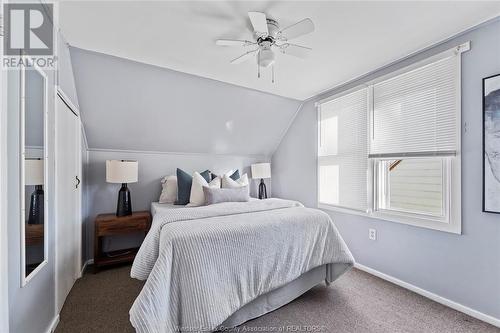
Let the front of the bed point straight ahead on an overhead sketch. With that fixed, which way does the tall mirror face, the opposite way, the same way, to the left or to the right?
to the left

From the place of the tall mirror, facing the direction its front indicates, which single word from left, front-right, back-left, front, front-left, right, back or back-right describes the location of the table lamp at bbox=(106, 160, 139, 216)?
front-left

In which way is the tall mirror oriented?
to the viewer's right

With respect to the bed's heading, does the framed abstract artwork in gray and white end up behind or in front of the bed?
in front

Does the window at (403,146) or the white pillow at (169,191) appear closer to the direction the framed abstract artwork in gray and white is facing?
the white pillow

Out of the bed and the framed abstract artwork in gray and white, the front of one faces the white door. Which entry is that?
the framed abstract artwork in gray and white

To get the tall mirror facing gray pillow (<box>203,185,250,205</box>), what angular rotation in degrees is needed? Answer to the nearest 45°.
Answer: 0° — it already faces it

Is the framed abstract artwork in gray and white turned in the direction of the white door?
yes

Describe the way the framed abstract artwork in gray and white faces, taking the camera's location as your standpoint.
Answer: facing the viewer and to the left of the viewer

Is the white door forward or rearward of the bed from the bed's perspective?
rearward

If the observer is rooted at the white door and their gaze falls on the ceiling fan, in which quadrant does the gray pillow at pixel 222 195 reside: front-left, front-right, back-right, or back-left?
front-left

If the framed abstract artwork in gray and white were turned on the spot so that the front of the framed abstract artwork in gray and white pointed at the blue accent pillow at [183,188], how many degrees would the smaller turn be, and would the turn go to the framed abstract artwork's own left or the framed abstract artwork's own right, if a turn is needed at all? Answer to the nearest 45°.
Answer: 0° — it already faces it

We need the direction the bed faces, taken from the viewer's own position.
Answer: facing the viewer and to the right of the viewer

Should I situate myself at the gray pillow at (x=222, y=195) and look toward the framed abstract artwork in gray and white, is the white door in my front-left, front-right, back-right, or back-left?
back-right

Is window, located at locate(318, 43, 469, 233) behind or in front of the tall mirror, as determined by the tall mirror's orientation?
in front
